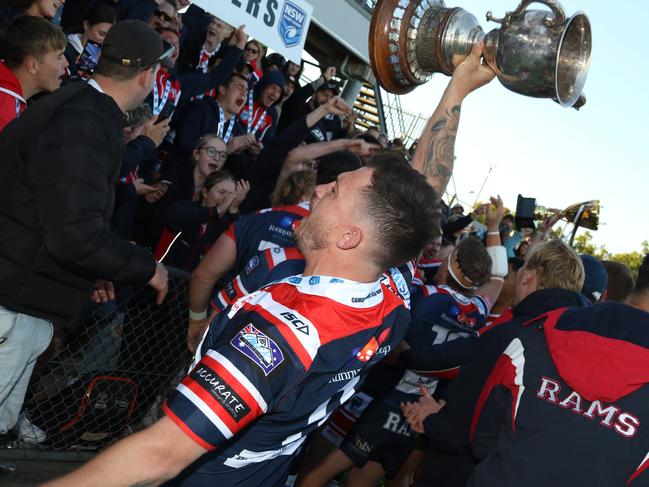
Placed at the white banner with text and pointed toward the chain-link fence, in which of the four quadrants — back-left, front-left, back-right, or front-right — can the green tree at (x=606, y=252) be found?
back-left

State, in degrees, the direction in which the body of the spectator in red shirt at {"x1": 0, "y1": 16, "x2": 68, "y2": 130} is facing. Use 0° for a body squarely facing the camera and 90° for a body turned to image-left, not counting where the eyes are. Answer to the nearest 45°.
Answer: approximately 270°

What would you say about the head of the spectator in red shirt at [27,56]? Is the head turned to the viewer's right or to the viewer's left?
to the viewer's right

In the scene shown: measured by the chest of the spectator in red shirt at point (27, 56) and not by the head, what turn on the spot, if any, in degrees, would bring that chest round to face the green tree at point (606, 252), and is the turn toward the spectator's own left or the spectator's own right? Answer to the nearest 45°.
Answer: approximately 45° to the spectator's own left

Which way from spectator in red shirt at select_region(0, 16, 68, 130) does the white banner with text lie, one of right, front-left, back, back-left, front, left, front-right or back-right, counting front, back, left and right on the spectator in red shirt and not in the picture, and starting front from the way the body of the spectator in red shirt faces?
front-left
